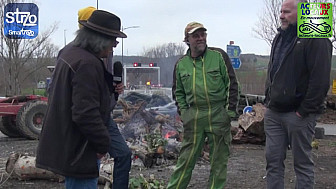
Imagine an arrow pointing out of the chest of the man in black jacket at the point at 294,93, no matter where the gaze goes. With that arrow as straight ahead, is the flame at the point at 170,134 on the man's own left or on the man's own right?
on the man's own right

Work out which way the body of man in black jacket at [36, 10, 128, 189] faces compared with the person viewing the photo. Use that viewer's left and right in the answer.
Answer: facing away from the viewer and to the right of the viewer

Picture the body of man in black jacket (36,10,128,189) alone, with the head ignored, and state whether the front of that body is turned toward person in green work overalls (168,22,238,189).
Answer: yes

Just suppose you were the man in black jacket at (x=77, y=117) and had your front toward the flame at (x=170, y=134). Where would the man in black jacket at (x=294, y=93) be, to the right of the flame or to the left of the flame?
right

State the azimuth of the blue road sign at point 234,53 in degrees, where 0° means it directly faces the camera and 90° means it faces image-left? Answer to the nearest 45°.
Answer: approximately 0°

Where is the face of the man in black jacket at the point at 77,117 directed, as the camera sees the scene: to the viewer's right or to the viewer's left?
to the viewer's right

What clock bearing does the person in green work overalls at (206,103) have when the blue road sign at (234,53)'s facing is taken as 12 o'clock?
The person in green work overalls is roughly at 12 o'clock from the blue road sign.

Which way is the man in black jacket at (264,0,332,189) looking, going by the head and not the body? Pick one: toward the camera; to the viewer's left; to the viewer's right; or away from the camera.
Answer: to the viewer's left

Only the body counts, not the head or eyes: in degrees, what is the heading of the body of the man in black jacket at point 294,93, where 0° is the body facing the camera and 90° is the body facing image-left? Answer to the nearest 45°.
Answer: approximately 45°

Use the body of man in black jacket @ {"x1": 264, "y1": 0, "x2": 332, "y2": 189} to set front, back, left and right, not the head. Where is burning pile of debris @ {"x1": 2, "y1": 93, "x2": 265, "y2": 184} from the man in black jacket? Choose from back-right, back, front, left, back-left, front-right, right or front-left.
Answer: right

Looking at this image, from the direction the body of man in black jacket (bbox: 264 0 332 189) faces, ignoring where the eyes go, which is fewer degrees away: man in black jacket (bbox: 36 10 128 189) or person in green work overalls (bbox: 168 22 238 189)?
the man in black jacket

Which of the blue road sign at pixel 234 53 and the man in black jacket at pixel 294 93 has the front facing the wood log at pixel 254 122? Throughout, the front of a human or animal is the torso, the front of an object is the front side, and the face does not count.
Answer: the blue road sign
